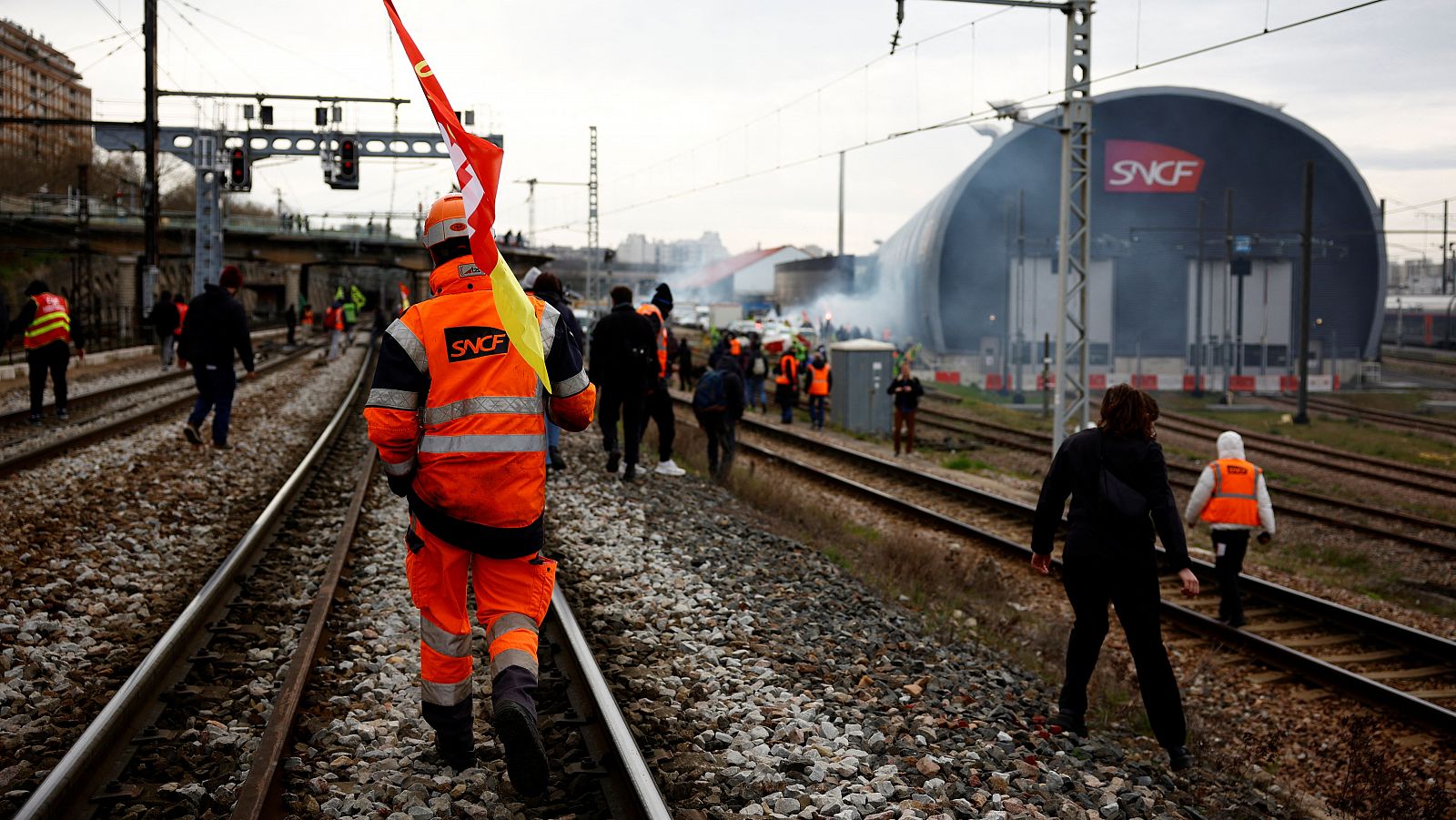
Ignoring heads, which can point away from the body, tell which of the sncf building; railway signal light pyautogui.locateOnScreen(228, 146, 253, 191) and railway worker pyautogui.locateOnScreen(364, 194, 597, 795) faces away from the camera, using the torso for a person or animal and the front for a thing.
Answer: the railway worker

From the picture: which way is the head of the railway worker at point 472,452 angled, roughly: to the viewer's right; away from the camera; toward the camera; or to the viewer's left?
away from the camera

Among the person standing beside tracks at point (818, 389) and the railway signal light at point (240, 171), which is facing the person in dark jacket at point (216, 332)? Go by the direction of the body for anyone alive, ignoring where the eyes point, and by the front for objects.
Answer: the railway signal light

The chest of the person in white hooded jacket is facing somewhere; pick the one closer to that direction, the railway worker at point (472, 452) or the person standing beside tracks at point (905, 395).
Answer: the person standing beside tracks

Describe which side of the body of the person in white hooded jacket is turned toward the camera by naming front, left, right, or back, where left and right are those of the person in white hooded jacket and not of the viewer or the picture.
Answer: back

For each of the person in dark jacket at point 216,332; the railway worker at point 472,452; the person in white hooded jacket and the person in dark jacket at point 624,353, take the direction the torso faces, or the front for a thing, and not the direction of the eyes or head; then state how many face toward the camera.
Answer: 0

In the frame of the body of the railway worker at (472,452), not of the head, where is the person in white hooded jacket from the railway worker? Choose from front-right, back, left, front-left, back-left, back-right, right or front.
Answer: front-right

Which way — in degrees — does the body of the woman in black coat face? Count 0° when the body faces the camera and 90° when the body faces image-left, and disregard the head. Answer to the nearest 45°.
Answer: approximately 180°

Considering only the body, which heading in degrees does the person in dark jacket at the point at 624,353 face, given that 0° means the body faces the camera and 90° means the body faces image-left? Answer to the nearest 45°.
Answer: approximately 180°

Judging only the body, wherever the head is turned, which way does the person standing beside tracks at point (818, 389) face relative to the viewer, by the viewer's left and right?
facing away from the viewer

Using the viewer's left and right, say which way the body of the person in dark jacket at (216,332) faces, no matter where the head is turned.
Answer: facing away from the viewer and to the right of the viewer

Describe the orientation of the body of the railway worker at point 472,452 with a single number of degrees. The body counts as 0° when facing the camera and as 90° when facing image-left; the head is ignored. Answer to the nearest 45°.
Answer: approximately 180°

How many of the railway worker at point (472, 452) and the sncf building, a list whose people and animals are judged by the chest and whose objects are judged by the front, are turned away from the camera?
1

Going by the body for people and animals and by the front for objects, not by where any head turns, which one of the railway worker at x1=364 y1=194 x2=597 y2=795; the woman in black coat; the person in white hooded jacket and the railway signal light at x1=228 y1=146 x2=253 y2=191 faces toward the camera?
the railway signal light
